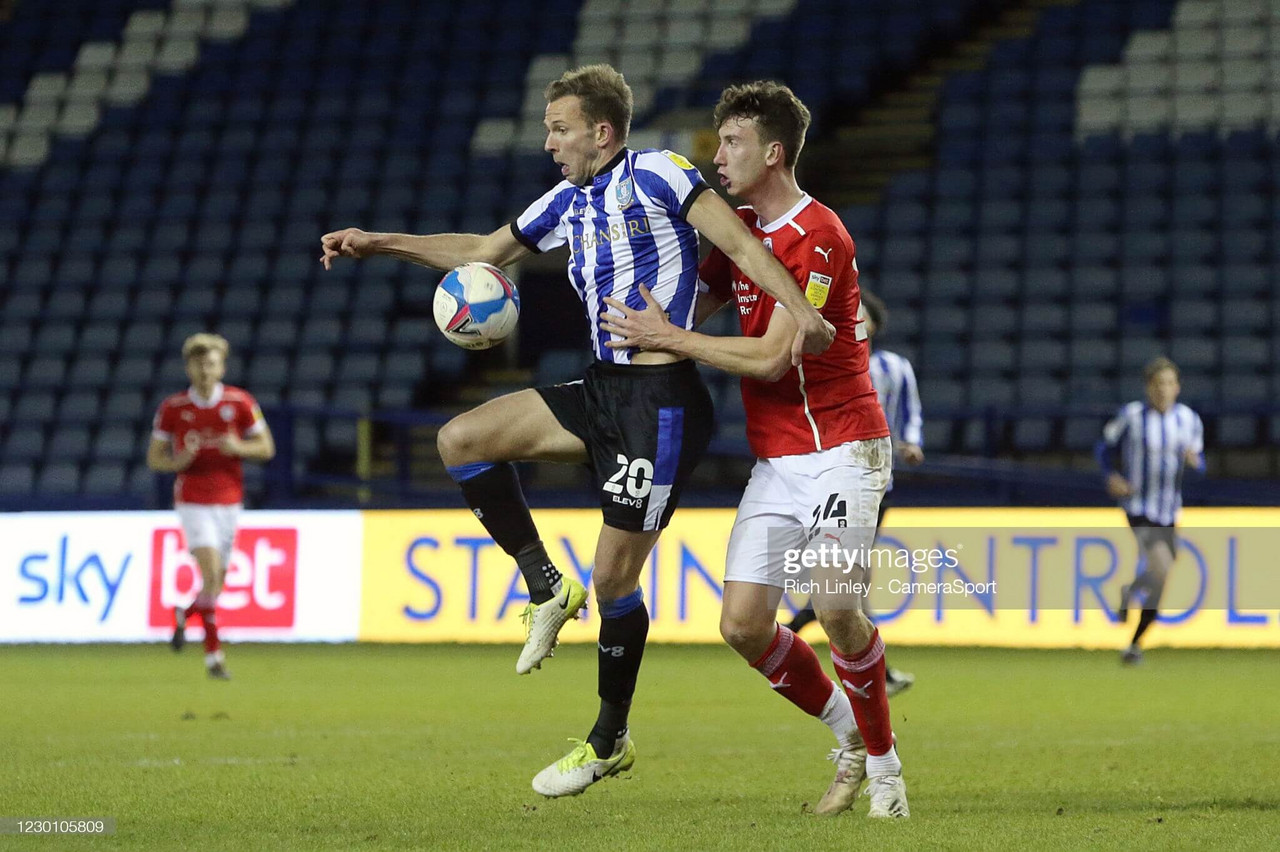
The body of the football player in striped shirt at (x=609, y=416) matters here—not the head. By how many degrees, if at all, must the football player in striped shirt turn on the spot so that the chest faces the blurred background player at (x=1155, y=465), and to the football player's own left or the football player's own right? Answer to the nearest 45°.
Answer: approximately 180°

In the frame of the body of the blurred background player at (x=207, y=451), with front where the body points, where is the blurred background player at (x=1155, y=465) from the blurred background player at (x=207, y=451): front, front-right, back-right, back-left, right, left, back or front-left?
left

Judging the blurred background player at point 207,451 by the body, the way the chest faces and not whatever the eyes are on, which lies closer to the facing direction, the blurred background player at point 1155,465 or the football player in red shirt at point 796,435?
the football player in red shirt

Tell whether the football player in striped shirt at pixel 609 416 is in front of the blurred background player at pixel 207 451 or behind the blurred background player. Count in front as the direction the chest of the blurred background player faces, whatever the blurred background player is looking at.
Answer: in front

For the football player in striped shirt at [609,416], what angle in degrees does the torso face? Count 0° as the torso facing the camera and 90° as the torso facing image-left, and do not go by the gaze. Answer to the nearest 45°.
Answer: approximately 45°

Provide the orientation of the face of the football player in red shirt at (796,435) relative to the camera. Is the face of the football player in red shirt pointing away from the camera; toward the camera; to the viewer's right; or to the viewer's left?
to the viewer's left

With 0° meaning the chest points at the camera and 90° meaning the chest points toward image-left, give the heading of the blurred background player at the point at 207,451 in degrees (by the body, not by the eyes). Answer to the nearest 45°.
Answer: approximately 0°

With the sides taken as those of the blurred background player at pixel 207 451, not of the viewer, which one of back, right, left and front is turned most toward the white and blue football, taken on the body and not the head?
front
